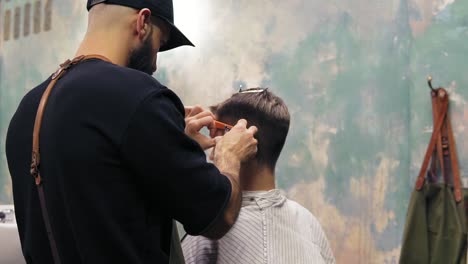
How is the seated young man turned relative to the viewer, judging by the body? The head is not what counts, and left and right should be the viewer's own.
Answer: facing away from the viewer and to the left of the viewer

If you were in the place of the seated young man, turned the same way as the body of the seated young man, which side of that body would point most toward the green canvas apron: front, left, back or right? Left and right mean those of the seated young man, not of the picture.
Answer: right
